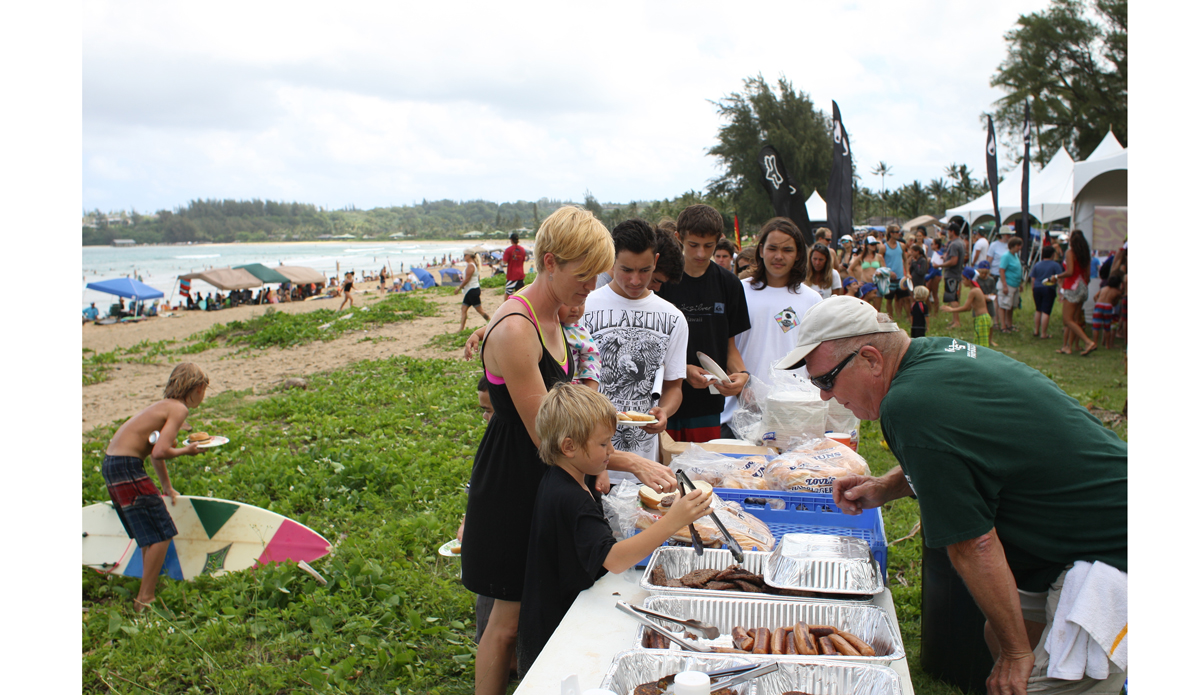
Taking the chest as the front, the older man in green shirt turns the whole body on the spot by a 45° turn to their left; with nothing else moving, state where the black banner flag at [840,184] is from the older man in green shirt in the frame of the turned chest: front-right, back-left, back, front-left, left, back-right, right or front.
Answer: back-right

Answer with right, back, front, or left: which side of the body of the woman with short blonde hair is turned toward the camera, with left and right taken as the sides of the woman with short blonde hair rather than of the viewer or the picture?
right

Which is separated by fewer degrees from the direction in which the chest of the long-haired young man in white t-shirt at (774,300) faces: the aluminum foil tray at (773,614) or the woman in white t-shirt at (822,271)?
the aluminum foil tray

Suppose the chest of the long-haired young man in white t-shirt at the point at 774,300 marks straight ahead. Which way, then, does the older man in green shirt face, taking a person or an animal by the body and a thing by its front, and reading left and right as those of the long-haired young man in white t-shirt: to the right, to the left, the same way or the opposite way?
to the right

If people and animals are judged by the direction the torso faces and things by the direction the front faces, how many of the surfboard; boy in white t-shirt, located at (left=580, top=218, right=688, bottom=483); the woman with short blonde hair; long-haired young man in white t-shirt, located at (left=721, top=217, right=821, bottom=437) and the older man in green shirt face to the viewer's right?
2

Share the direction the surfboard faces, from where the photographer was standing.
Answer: facing to the right of the viewer

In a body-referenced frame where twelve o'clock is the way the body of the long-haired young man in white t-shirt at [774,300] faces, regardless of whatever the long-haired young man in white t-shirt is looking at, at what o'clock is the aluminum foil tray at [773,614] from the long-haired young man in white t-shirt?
The aluminum foil tray is roughly at 12 o'clock from the long-haired young man in white t-shirt.

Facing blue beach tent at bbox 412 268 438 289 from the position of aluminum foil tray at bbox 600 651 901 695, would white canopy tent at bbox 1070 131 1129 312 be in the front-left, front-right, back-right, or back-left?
front-right

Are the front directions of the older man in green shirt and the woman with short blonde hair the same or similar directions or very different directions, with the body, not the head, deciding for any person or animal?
very different directions

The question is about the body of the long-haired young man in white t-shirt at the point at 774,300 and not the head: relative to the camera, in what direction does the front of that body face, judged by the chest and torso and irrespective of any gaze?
toward the camera

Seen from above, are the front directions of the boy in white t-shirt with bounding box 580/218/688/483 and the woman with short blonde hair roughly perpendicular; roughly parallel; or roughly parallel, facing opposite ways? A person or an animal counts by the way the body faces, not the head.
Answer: roughly perpendicular

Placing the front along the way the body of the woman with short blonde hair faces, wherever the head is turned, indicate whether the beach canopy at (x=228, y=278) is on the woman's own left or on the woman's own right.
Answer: on the woman's own left

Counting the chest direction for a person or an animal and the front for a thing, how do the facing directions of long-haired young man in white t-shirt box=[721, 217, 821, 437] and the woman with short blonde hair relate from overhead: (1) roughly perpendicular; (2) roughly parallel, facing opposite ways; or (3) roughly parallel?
roughly perpendicular

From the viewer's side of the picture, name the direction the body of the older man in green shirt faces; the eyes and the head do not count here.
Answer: to the viewer's left
